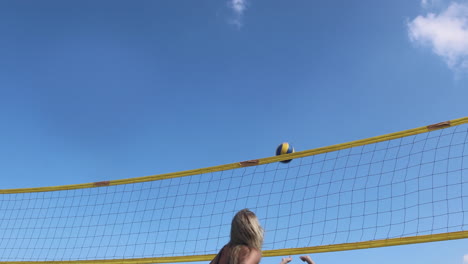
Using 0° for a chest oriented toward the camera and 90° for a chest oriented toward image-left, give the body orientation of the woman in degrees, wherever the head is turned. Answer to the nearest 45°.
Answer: approximately 225°

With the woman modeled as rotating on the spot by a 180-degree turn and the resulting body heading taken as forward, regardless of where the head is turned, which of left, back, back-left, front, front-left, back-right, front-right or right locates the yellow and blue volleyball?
back-right

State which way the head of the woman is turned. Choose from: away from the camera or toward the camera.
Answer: away from the camera
